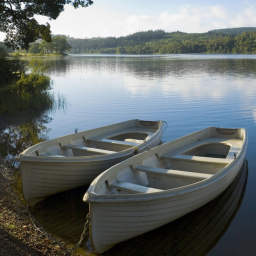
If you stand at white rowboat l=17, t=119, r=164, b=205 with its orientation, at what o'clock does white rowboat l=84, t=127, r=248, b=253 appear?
white rowboat l=84, t=127, r=248, b=253 is roughly at 9 o'clock from white rowboat l=17, t=119, r=164, b=205.

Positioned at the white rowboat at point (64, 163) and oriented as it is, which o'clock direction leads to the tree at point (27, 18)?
The tree is roughly at 4 o'clock from the white rowboat.

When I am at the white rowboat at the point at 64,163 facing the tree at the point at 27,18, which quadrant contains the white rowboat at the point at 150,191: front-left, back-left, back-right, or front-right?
back-right

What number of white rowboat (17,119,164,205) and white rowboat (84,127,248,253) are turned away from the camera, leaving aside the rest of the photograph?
0

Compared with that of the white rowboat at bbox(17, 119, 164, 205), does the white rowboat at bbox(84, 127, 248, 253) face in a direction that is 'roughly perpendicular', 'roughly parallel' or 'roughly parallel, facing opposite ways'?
roughly parallel

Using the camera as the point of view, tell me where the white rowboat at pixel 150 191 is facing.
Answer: facing the viewer and to the left of the viewer

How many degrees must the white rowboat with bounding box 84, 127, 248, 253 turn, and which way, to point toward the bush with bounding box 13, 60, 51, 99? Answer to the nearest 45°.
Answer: approximately 90° to its right

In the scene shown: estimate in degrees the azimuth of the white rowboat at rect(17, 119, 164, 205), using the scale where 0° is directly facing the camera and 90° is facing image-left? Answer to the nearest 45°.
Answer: approximately 45°

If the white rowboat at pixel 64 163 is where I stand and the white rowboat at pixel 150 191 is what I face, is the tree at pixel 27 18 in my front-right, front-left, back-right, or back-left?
back-left

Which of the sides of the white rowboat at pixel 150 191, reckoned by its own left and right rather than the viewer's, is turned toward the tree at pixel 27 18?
right
